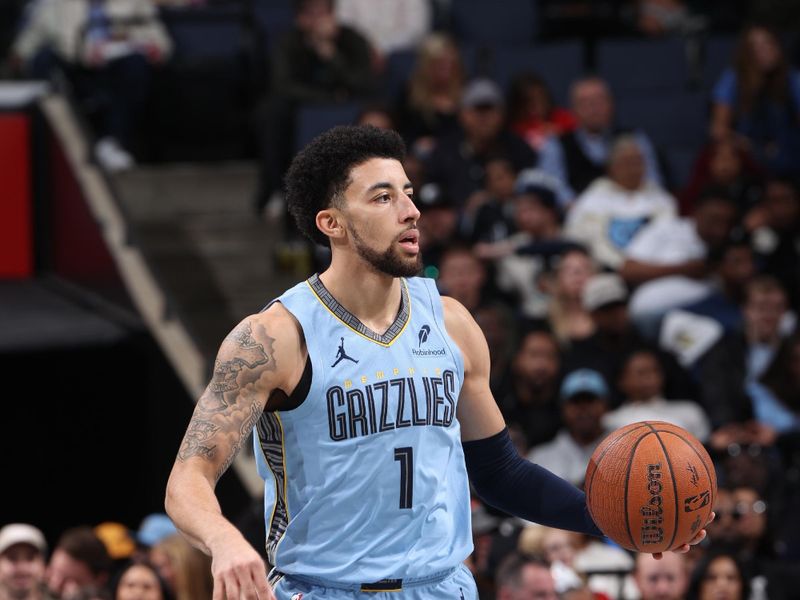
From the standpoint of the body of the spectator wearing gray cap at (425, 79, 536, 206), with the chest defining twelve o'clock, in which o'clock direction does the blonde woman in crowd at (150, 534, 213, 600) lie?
The blonde woman in crowd is roughly at 1 o'clock from the spectator wearing gray cap.

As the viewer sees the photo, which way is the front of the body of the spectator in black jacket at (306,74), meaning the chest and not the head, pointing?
toward the camera

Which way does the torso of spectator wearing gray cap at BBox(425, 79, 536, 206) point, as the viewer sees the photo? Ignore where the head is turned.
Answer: toward the camera

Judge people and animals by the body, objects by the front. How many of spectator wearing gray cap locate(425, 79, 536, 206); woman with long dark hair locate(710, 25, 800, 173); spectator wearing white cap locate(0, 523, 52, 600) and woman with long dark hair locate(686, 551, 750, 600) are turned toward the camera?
4

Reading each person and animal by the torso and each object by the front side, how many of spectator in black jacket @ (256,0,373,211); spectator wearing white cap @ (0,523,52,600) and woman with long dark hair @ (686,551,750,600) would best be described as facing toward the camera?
3

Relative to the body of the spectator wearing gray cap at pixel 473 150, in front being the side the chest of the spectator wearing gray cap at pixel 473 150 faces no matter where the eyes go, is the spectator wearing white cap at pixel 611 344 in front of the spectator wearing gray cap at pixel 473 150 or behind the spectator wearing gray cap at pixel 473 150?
in front

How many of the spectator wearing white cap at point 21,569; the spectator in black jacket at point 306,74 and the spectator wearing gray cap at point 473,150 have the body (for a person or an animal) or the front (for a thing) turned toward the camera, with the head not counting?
3

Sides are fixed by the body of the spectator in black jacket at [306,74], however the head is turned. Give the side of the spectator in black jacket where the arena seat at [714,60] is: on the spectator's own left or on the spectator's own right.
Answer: on the spectator's own left

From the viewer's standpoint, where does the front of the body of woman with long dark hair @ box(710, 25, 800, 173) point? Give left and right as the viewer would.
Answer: facing the viewer

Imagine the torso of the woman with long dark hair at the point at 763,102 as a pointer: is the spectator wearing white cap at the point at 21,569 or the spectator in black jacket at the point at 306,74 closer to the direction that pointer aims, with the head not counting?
the spectator wearing white cap
